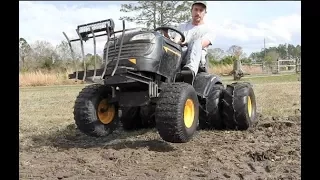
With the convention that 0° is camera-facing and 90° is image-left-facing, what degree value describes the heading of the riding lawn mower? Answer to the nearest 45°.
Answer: approximately 45°
